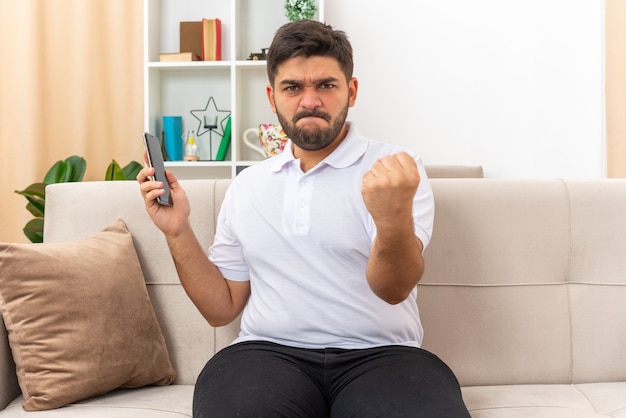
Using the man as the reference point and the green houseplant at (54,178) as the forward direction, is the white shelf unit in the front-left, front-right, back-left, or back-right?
front-right

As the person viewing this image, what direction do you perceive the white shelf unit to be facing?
facing the viewer

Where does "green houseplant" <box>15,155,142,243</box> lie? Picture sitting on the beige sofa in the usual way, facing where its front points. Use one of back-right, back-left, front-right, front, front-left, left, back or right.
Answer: back-right

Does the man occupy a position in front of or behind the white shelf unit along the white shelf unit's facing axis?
in front

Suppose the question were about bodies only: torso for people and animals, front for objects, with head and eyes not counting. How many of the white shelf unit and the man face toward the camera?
2

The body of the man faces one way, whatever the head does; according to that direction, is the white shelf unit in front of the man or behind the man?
behind

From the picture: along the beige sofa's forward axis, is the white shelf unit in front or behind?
behind

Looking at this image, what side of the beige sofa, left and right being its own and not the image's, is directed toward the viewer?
front

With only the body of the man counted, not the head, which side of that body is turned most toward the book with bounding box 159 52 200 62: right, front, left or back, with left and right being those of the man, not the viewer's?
back

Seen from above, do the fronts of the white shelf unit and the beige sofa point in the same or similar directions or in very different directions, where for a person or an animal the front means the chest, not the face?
same or similar directions

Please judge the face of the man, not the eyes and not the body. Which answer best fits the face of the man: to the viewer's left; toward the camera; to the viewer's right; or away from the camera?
toward the camera

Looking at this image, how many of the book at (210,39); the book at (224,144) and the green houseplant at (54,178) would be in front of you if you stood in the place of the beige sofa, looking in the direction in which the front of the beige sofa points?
0

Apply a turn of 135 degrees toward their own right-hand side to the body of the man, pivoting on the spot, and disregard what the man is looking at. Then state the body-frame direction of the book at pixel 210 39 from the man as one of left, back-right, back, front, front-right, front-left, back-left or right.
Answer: front-right

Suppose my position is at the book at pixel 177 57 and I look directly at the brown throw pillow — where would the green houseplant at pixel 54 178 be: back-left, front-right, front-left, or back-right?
front-right

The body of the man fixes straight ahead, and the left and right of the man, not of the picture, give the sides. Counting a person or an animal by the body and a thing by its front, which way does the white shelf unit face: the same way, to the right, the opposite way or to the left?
the same way
